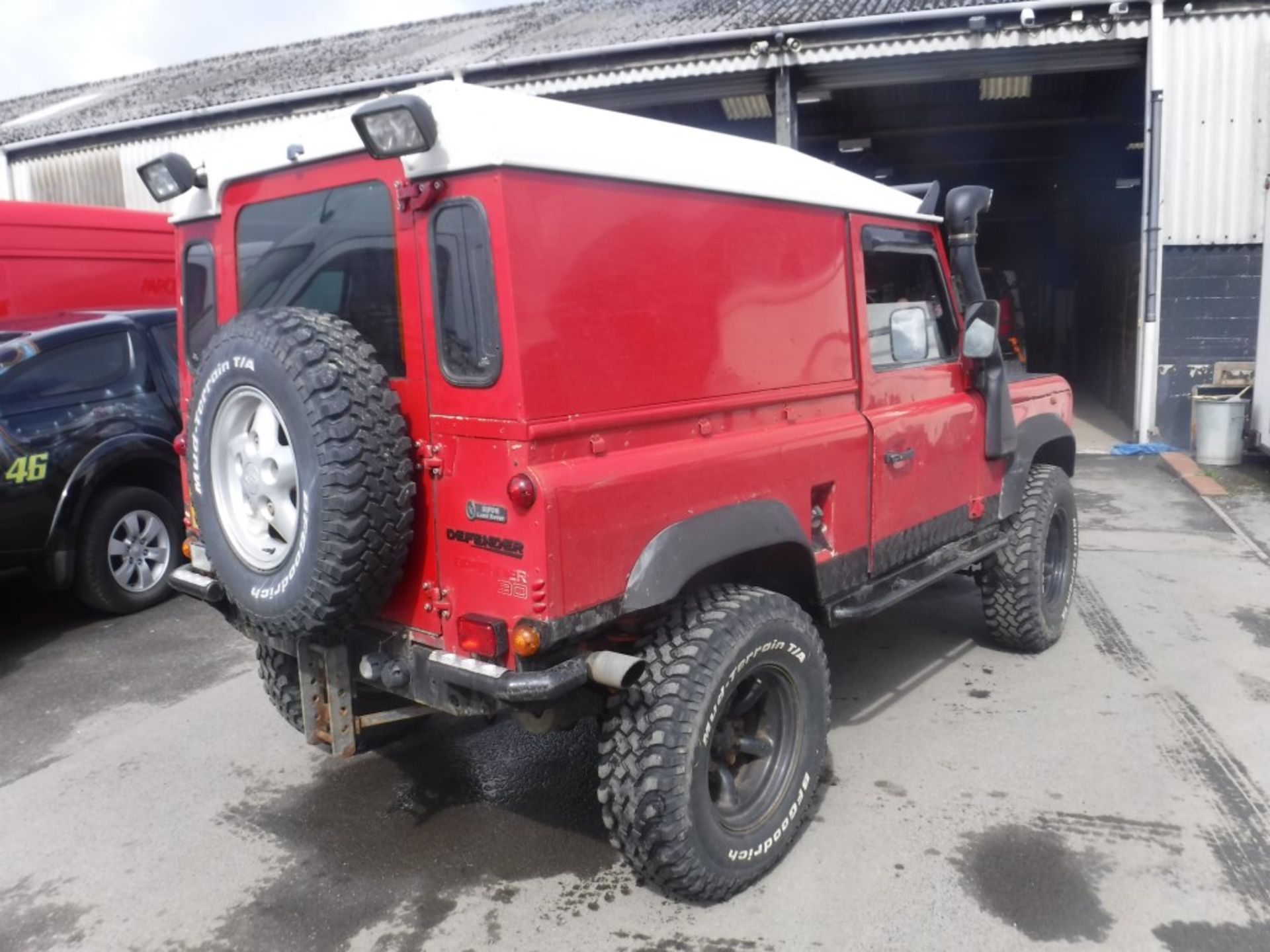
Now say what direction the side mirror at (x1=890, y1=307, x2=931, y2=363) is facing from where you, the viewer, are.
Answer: facing the viewer

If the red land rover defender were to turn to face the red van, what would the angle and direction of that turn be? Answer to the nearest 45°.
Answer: approximately 90° to its left

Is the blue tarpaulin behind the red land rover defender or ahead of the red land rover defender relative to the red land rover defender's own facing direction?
ahead

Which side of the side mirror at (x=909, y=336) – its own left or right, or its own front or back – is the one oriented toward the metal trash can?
back

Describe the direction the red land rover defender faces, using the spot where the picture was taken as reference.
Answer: facing away from the viewer and to the right of the viewer

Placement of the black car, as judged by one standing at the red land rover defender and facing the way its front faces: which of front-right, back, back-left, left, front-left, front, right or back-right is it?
left

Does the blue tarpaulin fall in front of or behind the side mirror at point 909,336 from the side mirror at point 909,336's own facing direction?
behind
